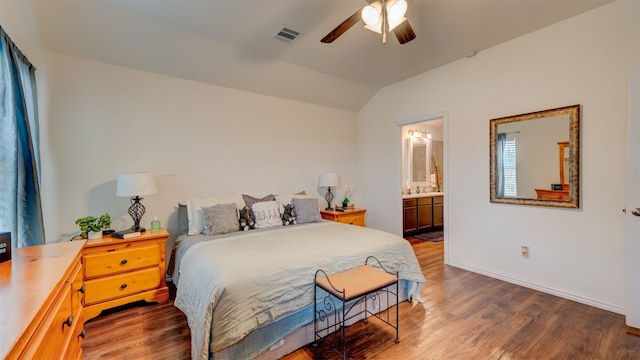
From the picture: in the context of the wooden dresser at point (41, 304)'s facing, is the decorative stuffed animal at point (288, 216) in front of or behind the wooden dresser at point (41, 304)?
in front

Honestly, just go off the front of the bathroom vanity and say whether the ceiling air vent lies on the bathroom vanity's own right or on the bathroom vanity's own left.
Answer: on the bathroom vanity's own right

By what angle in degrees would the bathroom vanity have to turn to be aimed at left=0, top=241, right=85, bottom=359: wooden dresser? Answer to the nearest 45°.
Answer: approximately 45° to its right

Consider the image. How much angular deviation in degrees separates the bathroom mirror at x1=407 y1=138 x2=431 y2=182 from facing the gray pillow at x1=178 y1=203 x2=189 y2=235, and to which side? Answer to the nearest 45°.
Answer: approximately 90° to its right

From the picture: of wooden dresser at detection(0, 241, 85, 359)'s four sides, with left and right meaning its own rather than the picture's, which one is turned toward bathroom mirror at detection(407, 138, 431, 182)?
front

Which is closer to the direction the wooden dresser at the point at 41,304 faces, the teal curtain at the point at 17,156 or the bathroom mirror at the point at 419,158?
the bathroom mirror

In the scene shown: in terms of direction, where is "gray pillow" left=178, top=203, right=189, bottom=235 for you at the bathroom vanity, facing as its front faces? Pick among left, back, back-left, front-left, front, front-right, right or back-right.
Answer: right

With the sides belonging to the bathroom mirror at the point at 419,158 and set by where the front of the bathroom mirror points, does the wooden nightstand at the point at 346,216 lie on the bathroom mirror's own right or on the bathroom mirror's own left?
on the bathroom mirror's own right

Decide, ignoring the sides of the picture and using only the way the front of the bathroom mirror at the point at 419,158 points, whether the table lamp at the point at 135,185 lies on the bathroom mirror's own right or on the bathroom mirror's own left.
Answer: on the bathroom mirror's own right

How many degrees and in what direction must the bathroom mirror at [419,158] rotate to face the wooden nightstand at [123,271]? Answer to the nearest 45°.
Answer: approximately 90° to its right

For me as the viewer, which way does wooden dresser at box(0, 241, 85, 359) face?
facing to the right of the viewer
